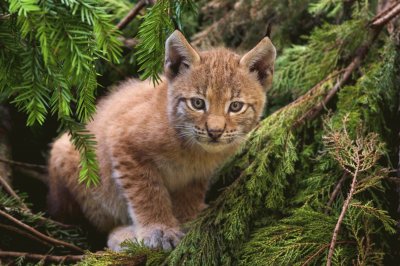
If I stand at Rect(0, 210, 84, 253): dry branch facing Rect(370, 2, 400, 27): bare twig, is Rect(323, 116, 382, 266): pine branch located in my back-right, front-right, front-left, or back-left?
front-right

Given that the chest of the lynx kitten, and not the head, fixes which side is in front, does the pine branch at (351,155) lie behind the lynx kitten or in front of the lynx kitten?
in front

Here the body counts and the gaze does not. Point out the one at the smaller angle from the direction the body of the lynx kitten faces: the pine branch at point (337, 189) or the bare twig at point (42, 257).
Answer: the pine branch

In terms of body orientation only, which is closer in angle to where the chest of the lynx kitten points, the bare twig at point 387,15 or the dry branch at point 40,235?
the bare twig

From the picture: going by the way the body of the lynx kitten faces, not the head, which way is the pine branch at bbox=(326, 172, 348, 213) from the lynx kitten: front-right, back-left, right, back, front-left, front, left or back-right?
front

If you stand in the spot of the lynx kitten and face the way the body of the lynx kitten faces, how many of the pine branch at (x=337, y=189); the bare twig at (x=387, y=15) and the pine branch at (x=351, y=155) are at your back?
0

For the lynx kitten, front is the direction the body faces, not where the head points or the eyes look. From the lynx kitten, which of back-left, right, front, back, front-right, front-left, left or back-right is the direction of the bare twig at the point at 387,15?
front-left

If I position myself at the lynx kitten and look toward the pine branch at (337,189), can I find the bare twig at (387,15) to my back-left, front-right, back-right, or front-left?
front-left

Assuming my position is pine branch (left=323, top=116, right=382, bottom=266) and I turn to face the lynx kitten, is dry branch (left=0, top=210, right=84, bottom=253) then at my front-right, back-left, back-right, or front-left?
front-left

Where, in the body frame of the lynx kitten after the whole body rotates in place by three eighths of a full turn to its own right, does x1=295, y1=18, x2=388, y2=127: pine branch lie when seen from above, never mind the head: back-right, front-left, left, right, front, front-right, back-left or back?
back

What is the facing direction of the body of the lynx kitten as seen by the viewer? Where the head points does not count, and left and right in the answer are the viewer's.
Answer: facing the viewer and to the right of the viewer

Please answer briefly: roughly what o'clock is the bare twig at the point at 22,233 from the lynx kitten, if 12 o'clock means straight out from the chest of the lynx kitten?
The bare twig is roughly at 4 o'clock from the lynx kitten.

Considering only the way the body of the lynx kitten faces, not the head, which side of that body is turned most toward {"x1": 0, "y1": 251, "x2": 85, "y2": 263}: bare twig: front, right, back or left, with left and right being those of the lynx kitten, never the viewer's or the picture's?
right
